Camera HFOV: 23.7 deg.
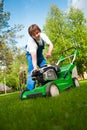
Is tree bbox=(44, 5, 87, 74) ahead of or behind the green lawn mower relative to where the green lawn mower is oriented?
behind
